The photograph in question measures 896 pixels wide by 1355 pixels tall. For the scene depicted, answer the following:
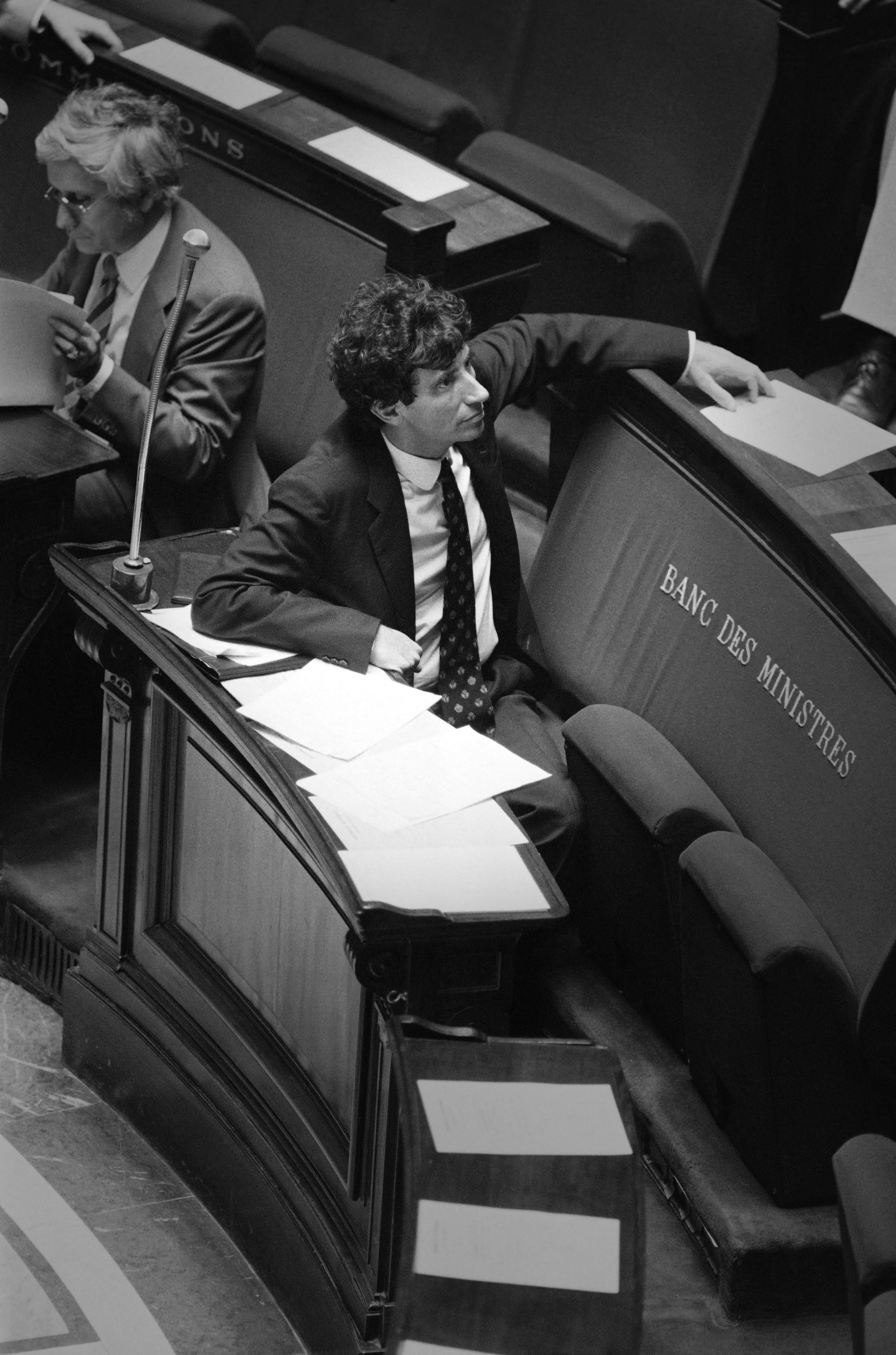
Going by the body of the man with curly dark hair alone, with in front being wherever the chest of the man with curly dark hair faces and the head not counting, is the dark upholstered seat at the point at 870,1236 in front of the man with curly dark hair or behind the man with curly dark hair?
in front

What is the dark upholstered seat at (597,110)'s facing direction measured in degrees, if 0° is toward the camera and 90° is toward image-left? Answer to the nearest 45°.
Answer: approximately 45°

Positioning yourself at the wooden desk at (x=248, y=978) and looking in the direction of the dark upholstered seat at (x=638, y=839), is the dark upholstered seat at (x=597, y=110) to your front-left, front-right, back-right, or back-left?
front-left

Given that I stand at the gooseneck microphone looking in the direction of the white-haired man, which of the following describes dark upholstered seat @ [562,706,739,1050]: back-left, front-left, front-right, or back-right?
back-right

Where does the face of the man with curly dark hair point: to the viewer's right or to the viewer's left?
to the viewer's right

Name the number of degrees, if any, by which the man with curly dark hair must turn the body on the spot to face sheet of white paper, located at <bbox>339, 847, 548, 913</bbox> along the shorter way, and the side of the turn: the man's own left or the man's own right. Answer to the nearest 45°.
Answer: approximately 45° to the man's own right

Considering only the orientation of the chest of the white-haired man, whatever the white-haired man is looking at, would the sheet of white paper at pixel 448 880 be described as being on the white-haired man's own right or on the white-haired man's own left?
on the white-haired man's own left

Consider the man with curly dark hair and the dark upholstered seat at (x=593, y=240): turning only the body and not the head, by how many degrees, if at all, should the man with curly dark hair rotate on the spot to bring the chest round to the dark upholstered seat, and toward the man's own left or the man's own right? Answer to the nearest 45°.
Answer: approximately 135° to the man's own left

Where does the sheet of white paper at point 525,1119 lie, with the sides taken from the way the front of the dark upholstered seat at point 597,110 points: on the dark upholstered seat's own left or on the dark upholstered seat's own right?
on the dark upholstered seat's own left

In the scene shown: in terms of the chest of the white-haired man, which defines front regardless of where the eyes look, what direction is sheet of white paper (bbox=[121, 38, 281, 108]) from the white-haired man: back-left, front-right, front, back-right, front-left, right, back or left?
back-right
